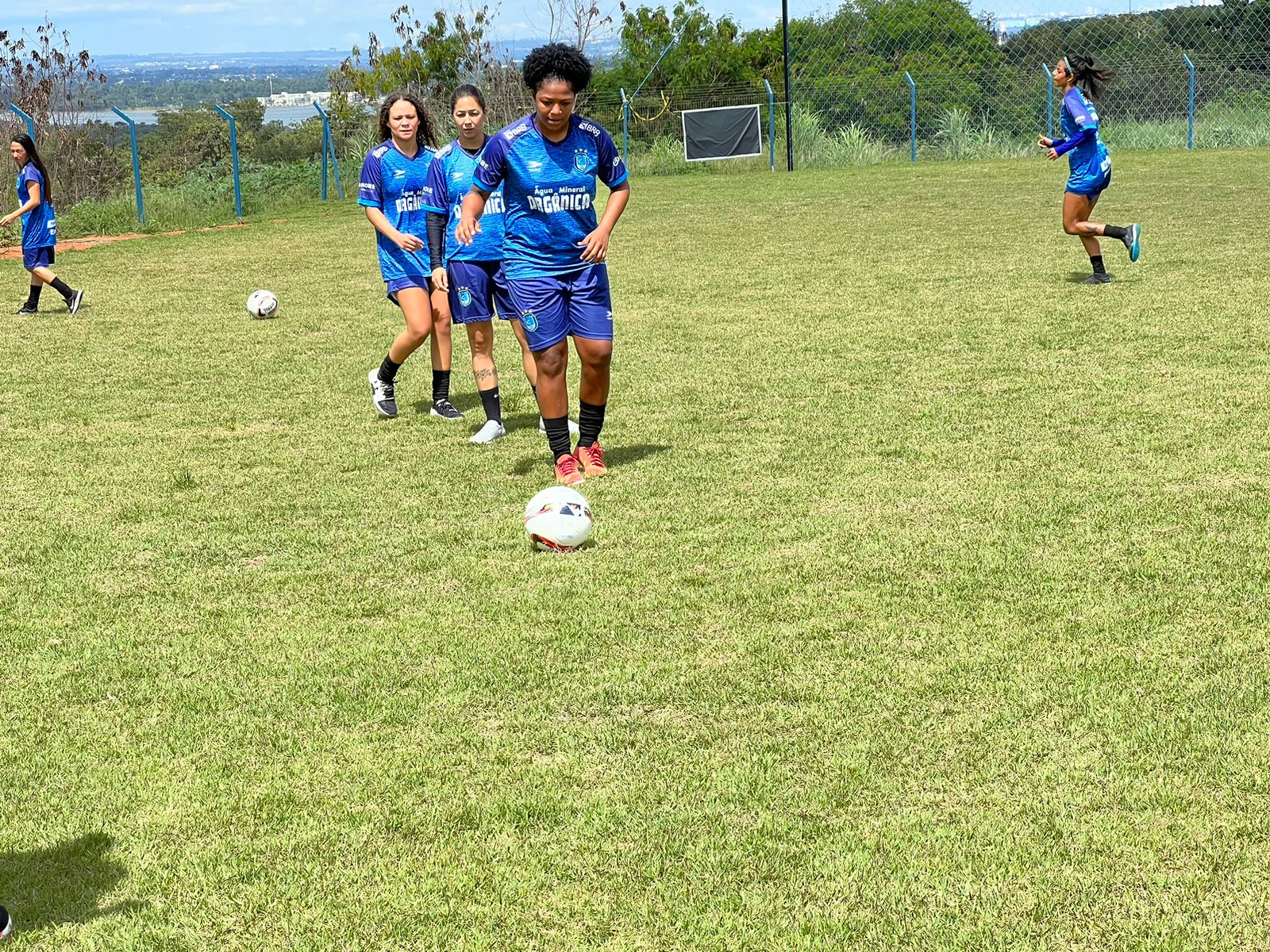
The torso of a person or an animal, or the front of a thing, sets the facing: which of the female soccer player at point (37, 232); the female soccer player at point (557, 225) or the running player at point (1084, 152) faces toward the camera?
the female soccer player at point (557, 225)

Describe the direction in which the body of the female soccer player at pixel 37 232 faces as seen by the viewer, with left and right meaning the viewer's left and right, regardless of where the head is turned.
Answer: facing to the left of the viewer

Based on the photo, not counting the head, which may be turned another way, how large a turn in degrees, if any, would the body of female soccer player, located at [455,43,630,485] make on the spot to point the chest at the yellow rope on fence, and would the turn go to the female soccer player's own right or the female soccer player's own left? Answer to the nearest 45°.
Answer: approximately 180°

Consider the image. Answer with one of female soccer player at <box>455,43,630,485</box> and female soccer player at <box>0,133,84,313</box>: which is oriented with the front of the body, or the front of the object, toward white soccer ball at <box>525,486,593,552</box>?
female soccer player at <box>455,43,630,485</box>

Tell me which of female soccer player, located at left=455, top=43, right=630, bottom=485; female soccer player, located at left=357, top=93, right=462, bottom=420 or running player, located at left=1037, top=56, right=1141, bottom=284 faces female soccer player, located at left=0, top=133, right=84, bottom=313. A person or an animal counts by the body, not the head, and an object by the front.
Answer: the running player

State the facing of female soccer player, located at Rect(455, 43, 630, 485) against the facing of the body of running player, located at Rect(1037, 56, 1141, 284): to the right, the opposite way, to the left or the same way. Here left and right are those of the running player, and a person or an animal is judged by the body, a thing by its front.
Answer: to the left

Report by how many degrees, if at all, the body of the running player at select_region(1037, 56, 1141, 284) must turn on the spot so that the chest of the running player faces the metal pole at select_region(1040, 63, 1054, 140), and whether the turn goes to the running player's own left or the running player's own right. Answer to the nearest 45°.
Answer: approximately 90° to the running player's own right

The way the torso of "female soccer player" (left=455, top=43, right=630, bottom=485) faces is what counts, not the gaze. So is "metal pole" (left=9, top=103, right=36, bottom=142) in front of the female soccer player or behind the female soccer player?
behind

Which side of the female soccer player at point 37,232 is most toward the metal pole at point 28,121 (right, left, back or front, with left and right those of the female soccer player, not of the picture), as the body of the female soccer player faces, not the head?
right

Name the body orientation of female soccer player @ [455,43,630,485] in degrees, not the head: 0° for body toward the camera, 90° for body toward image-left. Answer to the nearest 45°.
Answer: approximately 0°

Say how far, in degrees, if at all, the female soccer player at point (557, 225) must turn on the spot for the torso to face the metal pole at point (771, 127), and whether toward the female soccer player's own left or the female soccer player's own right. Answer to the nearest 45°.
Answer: approximately 180°

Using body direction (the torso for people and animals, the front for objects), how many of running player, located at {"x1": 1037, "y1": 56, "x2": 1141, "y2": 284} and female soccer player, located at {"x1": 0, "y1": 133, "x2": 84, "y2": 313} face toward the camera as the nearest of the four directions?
0
